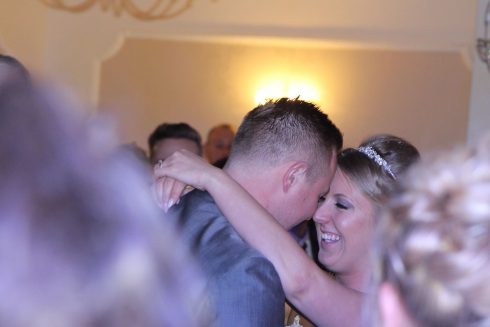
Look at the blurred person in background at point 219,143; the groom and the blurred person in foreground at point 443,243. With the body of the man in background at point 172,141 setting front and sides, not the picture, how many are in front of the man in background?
2

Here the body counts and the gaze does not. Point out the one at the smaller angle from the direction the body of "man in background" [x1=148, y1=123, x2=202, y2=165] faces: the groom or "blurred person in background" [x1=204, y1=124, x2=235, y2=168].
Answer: the groom

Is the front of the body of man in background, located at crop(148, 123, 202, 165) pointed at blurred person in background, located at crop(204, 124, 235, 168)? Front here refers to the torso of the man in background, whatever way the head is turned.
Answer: no

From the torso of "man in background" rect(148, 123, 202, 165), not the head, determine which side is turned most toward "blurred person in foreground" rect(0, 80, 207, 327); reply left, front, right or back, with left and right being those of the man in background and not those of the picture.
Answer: front

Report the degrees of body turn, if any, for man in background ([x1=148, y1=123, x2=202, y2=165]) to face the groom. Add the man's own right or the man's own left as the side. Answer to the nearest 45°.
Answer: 0° — they already face them

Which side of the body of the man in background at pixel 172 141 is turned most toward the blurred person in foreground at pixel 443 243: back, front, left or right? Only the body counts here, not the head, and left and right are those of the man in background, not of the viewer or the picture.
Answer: front

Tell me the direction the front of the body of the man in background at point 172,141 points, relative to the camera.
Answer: toward the camera

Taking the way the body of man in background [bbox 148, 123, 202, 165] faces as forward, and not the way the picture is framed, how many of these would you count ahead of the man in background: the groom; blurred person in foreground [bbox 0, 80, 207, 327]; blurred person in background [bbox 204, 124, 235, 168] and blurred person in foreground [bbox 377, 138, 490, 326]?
3
